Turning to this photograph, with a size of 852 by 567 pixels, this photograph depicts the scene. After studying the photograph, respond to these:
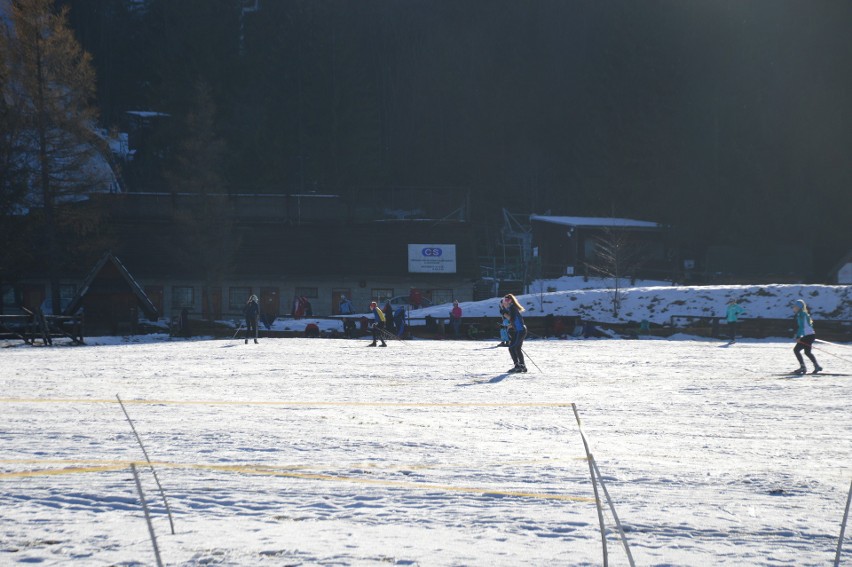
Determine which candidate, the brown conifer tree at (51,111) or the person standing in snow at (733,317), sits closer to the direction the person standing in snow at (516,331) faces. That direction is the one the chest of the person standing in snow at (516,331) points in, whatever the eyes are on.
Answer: the brown conifer tree

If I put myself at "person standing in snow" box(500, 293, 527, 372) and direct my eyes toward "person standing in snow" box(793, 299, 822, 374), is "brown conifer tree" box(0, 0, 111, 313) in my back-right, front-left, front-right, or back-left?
back-left

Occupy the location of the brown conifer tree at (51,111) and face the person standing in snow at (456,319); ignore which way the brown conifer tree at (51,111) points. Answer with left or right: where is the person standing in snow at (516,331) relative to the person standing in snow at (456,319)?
right

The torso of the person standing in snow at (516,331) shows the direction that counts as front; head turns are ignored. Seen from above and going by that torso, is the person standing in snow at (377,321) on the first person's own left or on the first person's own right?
on the first person's own right

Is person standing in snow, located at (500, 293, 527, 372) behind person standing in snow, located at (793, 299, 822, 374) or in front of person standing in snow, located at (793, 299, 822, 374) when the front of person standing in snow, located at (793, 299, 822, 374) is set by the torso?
in front

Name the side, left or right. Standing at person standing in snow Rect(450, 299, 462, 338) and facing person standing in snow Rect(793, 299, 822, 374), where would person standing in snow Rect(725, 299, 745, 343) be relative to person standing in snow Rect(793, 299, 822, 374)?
left

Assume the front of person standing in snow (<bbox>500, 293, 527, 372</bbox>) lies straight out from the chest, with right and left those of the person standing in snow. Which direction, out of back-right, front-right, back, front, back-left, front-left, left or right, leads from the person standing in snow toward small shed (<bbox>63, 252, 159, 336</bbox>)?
front-right

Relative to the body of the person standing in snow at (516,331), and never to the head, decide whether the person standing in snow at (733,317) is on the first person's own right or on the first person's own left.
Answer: on the first person's own right

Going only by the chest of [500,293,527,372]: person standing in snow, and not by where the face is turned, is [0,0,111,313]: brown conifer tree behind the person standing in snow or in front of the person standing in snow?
in front

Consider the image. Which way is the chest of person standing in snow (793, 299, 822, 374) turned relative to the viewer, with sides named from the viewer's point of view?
facing to the left of the viewer

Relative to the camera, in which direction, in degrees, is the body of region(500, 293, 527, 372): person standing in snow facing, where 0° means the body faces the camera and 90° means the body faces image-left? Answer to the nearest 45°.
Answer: approximately 90°

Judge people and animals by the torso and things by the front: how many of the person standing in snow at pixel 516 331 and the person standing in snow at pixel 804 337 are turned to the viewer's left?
2

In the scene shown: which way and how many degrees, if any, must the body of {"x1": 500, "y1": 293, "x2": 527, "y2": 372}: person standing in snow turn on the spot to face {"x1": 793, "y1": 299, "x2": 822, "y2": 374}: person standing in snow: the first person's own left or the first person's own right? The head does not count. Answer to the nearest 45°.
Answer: approximately 180°
